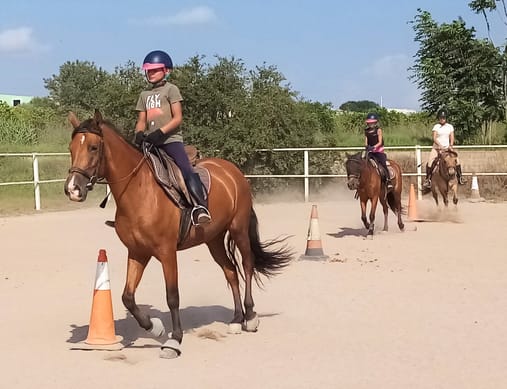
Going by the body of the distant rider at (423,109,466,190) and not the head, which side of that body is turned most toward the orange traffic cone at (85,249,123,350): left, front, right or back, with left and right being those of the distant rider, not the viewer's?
front

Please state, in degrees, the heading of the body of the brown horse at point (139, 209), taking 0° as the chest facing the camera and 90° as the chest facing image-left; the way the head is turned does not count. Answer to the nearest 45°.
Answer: approximately 45°

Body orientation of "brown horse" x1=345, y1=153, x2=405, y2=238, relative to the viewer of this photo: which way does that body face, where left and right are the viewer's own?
facing the viewer and to the left of the viewer

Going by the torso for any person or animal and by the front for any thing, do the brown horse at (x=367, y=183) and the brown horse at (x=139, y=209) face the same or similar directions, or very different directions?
same or similar directions

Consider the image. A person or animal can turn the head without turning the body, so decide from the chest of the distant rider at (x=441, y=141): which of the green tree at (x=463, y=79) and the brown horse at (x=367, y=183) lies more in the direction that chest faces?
the brown horse

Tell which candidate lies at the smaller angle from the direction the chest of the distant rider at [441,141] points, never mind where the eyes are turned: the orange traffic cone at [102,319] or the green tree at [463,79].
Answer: the orange traffic cone

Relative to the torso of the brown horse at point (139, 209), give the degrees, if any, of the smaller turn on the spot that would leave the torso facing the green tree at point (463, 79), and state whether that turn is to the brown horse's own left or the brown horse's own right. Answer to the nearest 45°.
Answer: approximately 180°

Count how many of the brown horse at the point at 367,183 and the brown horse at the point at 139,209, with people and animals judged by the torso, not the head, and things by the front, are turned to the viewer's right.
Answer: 0

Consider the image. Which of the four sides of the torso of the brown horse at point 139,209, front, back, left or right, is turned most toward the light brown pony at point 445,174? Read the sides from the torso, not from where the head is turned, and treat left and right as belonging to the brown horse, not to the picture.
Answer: back

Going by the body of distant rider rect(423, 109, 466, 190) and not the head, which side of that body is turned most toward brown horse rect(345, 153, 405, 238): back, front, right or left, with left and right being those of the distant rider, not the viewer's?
front

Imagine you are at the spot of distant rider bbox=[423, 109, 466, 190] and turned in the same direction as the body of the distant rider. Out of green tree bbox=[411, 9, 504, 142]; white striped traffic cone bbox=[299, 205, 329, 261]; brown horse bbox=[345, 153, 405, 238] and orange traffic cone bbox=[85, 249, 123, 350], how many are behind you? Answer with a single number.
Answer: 1

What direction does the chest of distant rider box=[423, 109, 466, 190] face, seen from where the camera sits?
toward the camera

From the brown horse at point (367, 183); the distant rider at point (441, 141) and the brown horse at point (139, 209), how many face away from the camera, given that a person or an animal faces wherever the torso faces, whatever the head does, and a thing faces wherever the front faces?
0

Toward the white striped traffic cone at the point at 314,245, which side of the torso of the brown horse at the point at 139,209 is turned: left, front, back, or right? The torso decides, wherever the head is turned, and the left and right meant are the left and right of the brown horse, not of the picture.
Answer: back
